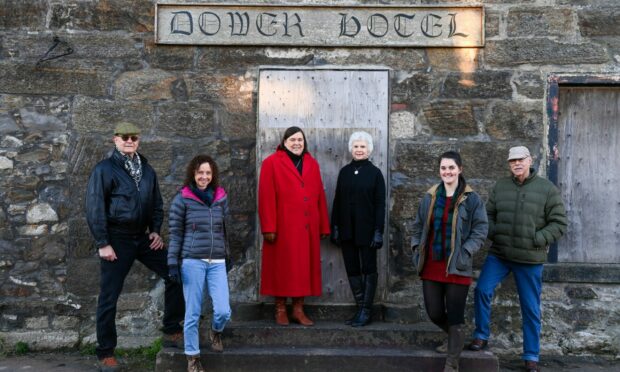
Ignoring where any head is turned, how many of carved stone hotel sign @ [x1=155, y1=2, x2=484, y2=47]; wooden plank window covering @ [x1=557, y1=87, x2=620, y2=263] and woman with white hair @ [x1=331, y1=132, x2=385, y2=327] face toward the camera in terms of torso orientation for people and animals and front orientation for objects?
3

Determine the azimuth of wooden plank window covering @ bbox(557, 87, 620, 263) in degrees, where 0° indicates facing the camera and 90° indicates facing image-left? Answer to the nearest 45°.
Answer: approximately 0°

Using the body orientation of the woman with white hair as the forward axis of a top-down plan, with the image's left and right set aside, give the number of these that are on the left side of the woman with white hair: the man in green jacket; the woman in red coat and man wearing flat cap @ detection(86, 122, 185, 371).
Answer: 1

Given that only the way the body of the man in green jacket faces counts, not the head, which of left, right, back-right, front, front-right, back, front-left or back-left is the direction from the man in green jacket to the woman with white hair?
front-right

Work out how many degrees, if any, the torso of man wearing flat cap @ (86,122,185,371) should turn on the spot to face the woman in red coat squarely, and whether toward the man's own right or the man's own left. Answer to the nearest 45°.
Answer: approximately 45° to the man's own left

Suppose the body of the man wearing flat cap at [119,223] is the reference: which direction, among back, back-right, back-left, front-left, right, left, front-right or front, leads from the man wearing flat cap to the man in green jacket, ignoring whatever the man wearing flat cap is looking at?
front-left

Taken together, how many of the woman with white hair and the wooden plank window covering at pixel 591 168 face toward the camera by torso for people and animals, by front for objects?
2
